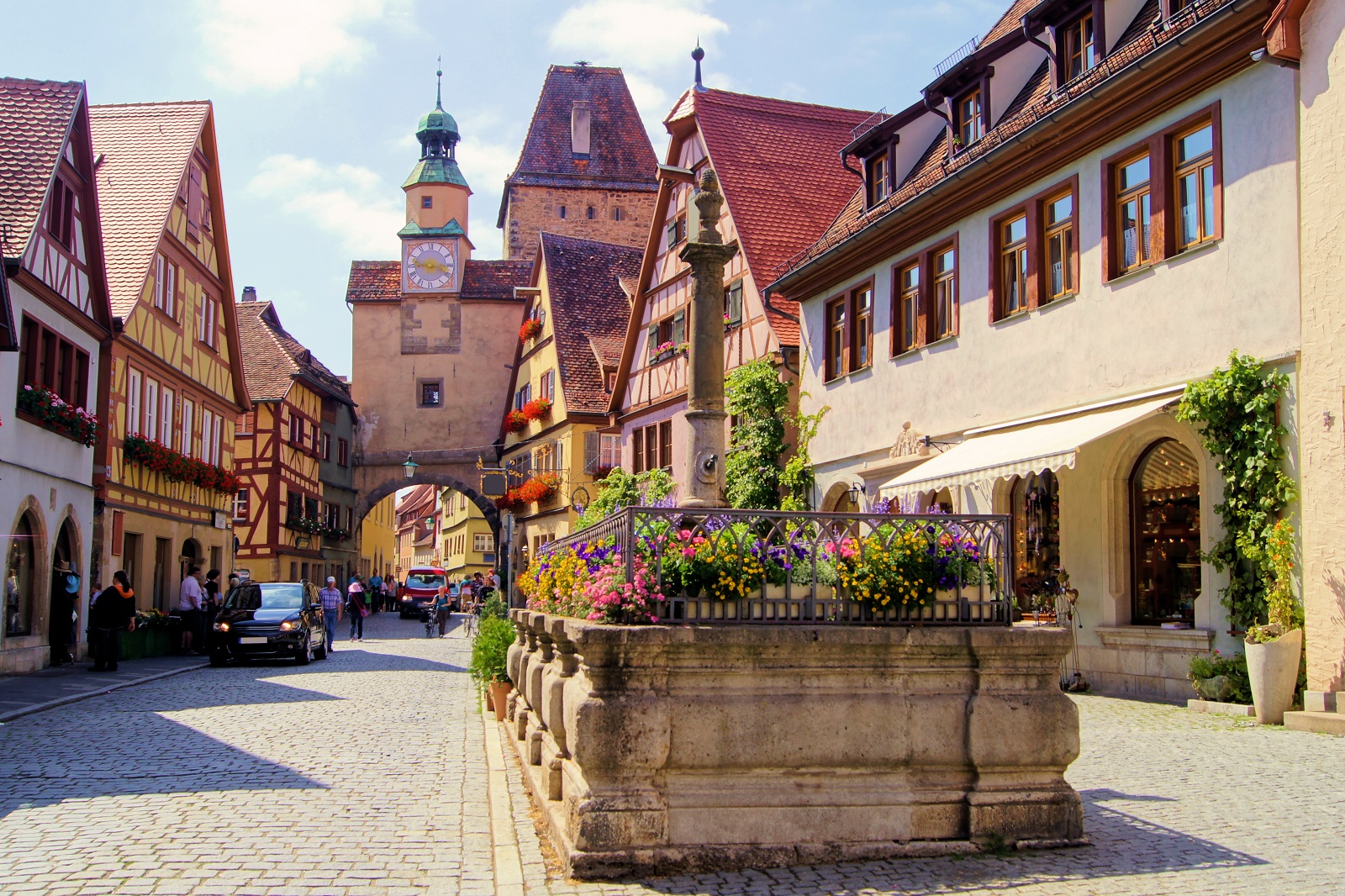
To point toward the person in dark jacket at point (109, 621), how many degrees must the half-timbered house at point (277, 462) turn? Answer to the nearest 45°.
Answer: approximately 45° to its right

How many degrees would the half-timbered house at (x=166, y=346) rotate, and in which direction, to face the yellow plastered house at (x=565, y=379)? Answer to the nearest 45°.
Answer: approximately 90° to its left

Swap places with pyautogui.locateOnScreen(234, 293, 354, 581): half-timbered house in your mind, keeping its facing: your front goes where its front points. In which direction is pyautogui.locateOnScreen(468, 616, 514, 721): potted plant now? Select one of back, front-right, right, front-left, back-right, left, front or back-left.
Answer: front-right

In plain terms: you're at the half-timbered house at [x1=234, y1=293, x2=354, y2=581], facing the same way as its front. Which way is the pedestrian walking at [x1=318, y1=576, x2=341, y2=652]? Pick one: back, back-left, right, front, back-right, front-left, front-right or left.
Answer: front-right

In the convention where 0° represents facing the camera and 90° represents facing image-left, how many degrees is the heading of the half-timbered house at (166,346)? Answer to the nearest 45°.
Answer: approximately 315°

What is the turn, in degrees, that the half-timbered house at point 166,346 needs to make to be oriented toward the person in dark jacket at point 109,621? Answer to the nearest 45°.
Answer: approximately 45° to its right
